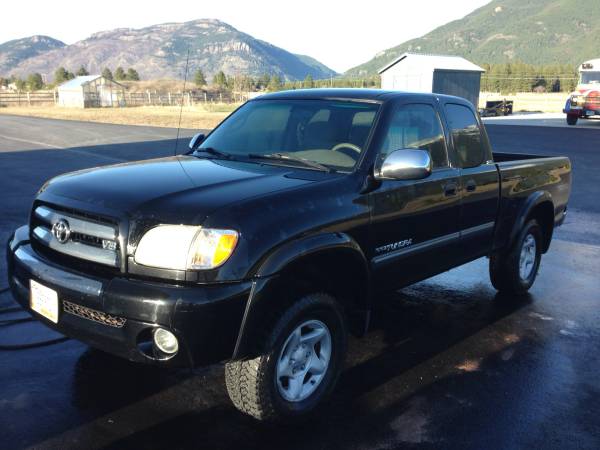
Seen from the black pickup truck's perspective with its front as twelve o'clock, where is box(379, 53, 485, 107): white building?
The white building is roughly at 5 o'clock from the black pickup truck.

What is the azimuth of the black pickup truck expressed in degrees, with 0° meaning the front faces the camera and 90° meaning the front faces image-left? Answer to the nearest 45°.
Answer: approximately 45°
